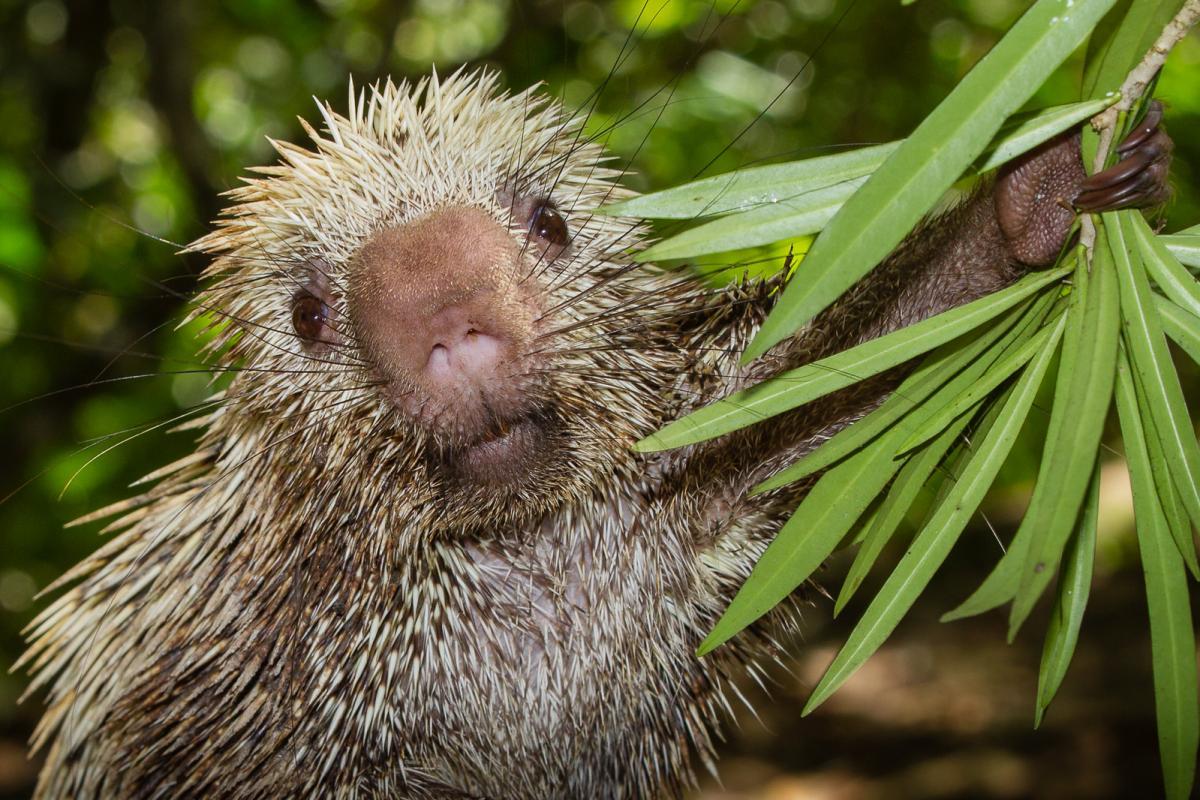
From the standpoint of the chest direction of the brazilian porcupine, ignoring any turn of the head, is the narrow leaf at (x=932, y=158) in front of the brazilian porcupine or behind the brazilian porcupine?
in front

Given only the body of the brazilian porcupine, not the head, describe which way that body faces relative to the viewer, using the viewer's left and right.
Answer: facing the viewer and to the right of the viewer

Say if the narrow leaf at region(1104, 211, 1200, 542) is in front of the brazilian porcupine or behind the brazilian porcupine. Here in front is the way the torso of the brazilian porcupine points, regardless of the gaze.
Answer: in front
